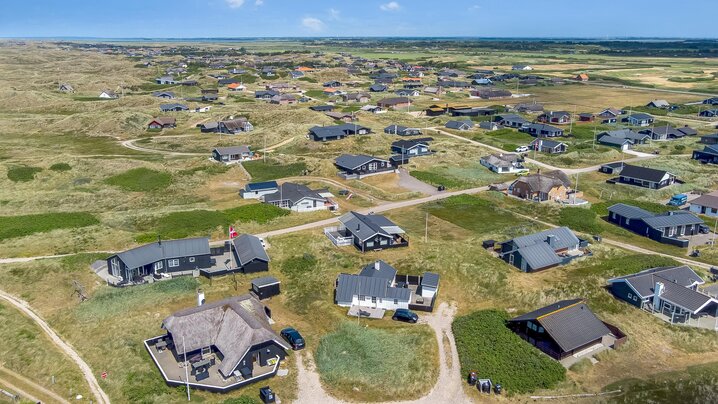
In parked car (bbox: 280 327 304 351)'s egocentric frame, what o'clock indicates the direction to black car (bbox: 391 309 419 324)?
The black car is roughly at 4 o'clock from the parked car.

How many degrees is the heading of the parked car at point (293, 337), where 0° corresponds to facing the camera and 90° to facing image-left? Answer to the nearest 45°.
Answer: approximately 135°
